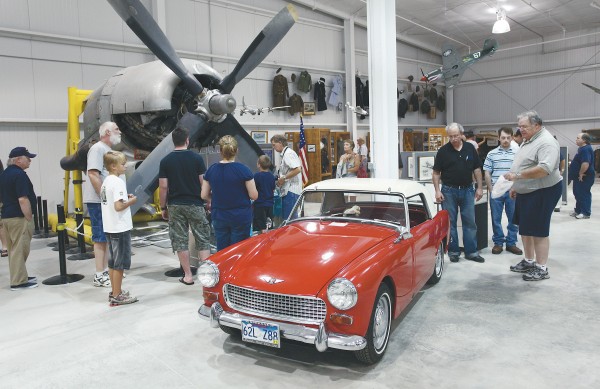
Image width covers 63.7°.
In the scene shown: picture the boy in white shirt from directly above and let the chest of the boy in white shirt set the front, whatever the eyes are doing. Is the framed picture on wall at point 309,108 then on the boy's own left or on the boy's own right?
on the boy's own left

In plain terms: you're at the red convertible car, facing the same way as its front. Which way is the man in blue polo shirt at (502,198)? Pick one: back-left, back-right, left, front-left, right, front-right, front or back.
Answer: back

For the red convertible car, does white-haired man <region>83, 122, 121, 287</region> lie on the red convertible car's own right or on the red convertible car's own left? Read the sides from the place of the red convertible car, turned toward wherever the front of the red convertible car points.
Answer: on the red convertible car's own right

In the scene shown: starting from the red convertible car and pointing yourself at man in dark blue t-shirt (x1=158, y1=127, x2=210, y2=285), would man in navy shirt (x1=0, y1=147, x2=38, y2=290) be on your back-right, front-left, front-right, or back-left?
front-left

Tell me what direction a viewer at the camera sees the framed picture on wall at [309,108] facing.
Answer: facing the viewer

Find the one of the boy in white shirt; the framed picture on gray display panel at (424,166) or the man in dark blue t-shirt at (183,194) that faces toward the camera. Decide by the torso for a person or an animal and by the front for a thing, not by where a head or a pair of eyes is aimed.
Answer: the framed picture on gray display panel

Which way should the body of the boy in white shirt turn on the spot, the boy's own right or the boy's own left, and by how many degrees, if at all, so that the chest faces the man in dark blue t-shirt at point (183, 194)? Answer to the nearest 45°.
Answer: approximately 45° to the boy's own left

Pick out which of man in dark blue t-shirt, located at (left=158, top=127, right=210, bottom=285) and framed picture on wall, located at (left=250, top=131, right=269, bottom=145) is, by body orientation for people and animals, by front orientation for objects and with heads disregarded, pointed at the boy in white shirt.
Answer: the framed picture on wall

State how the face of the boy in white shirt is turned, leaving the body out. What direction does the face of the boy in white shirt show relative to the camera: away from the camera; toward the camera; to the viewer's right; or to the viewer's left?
to the viewer's right

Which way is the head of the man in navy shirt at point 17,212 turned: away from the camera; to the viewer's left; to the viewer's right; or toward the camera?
to the viewer's right

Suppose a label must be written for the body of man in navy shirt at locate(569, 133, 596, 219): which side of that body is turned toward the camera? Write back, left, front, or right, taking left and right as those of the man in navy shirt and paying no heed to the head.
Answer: left

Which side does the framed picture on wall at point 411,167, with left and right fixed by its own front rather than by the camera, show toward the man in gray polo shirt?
front

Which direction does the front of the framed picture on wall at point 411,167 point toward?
toward the camera

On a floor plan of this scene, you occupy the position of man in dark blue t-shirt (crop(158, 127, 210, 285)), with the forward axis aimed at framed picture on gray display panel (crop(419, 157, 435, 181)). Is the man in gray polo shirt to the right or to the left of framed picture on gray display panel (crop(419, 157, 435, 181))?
right
